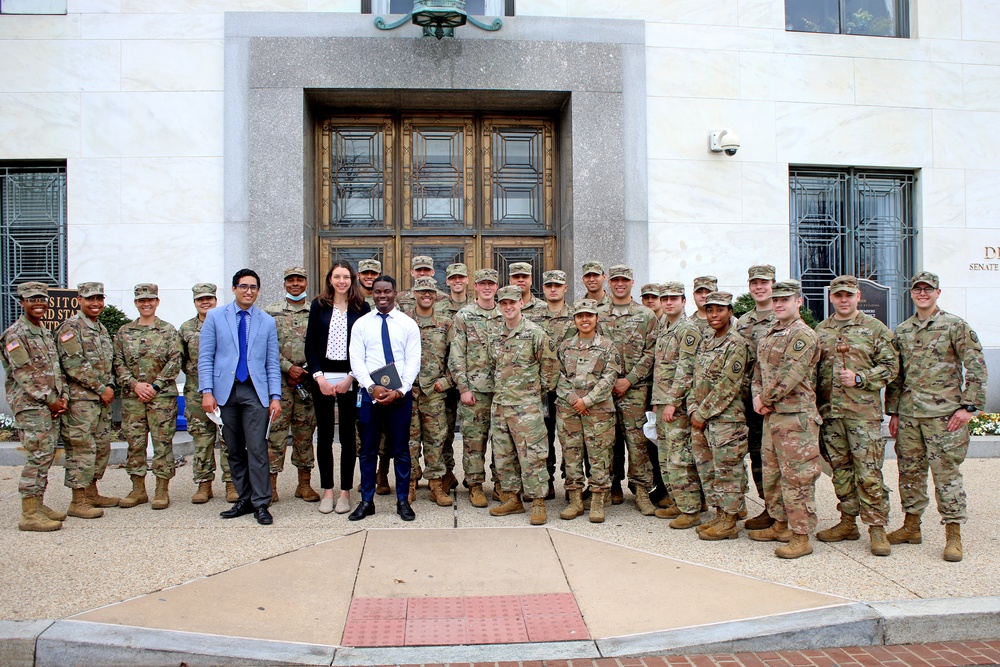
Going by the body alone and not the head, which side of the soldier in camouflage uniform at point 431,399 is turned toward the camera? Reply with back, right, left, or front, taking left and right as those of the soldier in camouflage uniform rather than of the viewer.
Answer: front

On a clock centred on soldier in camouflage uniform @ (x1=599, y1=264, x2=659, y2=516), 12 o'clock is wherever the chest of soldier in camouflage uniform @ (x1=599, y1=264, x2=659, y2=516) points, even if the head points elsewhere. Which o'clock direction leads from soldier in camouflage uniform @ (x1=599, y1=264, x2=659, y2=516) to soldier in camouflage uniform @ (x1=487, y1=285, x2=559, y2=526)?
soldier in camouflage uniform @ (x1=487, y1=285, x2=559, y2=526) is roughly at 2 o'clock from soldier in camouflage uniform @ (x1=599, y1=264, x2=659, y2=516).

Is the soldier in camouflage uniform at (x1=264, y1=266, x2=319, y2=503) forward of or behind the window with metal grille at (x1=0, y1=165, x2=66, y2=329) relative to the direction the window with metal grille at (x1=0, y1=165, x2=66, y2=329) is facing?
forward

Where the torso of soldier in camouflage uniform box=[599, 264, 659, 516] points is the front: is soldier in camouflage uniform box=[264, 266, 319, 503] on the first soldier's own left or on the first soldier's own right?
on the first soldier's own right

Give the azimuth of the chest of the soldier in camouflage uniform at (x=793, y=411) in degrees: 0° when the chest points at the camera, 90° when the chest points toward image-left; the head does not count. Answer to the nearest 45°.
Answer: approximately 45°

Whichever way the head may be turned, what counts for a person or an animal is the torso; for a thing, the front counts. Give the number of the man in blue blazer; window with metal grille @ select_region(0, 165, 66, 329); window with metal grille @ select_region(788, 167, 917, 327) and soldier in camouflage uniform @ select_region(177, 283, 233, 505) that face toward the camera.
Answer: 4

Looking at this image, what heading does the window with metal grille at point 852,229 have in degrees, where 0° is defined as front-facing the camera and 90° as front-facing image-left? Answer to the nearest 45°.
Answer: approximately 0°

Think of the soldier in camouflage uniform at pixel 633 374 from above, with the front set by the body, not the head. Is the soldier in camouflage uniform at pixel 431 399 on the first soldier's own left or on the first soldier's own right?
on the first soldier's own right

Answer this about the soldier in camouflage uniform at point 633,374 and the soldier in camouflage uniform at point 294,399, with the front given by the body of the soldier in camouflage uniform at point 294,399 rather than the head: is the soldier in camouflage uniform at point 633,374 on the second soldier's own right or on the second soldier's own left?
on the second soldier's own left

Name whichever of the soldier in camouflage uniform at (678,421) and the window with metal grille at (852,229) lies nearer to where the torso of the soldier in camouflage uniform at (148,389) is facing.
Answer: the soldier in camouflage uniform

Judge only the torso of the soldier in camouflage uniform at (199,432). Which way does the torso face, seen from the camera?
toward the camera

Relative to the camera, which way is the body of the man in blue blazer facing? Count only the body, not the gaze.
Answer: toward the camera

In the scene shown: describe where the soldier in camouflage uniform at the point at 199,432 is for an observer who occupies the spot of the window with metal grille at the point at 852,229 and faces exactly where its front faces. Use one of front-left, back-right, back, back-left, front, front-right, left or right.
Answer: front-right
